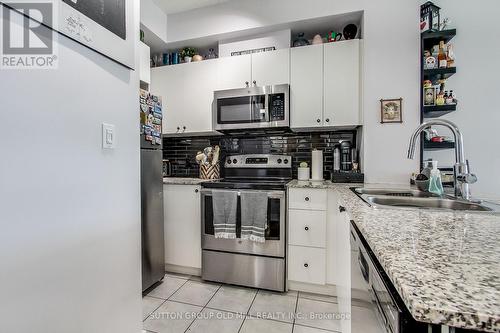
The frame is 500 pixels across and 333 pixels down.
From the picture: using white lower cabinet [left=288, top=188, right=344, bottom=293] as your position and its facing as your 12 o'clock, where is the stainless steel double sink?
The stainless steel double sink is roughly at 9 o'clock from the white lower cabinet.

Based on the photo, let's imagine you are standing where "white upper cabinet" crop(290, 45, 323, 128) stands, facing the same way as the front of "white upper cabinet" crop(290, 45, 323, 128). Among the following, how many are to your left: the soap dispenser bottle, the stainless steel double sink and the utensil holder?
2

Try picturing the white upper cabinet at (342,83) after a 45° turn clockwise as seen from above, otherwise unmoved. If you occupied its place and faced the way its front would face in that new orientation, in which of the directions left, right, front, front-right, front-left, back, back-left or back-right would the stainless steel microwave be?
front

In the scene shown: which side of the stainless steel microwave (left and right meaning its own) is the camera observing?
front

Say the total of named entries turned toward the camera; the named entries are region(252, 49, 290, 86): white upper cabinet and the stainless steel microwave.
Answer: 2

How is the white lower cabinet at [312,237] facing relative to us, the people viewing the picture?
facing the viewer and to the left of the viewer
